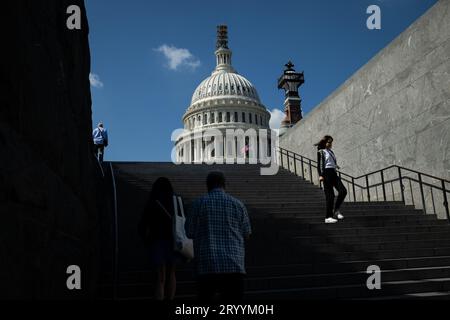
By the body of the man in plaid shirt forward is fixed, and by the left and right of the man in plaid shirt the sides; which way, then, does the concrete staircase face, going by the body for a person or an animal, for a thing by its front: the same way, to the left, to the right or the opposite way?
the opposite way

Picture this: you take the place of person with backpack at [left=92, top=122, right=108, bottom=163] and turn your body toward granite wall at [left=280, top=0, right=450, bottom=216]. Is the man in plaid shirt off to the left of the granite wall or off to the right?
right

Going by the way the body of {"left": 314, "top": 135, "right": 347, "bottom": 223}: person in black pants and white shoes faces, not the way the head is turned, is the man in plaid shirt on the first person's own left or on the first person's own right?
on the first person's own right

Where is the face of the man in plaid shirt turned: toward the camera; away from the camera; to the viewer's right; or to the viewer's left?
away from the camera

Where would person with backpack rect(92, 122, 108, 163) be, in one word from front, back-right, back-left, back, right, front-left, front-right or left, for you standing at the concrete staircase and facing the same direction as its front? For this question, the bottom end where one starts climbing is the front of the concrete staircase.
back-right

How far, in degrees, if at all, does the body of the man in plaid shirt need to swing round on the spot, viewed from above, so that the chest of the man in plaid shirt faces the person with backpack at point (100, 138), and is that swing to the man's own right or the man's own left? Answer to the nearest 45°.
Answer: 0° — they already face them

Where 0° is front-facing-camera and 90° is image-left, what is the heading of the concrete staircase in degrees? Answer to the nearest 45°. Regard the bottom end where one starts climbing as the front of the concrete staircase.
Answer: approximately 0°

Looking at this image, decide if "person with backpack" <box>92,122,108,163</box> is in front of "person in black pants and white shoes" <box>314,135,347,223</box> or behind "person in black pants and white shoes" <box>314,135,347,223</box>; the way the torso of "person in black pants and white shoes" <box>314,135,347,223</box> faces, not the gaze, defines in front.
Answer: behind

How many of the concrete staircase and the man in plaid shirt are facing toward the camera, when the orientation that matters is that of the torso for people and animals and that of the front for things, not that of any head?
1

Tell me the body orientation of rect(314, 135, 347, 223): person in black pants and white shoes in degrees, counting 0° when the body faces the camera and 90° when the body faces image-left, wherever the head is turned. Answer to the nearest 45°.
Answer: approximately 315°

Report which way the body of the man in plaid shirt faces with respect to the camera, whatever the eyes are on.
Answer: away from the camera

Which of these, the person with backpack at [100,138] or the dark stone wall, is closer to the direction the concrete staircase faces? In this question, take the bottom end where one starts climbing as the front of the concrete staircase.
the dark stone wall
